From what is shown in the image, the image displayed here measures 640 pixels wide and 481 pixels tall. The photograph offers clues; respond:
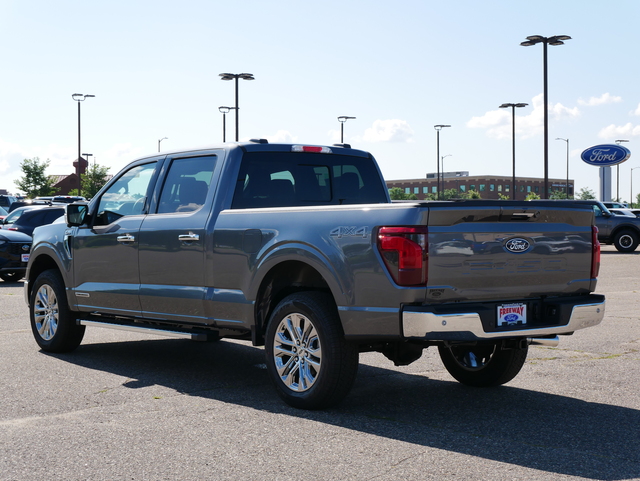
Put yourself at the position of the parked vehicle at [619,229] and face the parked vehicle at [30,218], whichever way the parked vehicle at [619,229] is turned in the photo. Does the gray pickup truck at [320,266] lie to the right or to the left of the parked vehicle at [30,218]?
left

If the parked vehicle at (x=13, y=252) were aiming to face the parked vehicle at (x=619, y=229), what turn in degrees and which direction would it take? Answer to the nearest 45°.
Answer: approximately 45° to its left

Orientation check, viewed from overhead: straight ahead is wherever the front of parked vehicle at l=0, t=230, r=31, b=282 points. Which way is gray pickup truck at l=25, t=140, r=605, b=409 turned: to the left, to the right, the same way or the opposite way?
the opposite way

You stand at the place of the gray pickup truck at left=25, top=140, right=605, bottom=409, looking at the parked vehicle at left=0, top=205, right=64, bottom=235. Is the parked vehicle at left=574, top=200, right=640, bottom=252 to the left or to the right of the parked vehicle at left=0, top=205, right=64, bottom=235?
right

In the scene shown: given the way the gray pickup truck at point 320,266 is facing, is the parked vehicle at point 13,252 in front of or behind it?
in front

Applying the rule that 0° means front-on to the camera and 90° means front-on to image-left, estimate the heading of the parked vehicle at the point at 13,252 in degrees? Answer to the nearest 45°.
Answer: approximately 315°

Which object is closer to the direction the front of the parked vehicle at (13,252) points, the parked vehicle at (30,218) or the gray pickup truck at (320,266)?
the gray pickup truck

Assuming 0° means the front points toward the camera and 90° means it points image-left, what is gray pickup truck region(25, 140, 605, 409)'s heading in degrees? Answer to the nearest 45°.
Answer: approximately 135°
